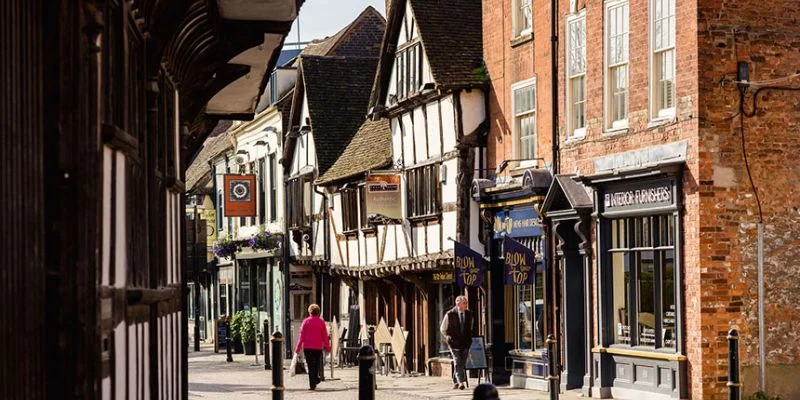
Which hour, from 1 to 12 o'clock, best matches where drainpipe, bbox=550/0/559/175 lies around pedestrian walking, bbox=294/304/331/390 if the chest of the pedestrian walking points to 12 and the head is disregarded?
The drainpipe is roughly at 4 o'clock from the pedestrian walking.

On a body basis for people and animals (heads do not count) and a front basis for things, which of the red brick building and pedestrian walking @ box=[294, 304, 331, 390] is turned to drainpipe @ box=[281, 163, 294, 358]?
the pedestrian walking

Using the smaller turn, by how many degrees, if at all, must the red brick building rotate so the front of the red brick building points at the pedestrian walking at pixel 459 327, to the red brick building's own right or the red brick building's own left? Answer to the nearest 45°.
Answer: approximately 90° to the red brick building's own right

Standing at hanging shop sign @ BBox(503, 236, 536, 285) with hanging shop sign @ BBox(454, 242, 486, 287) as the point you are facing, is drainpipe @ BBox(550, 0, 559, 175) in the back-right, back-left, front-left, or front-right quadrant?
back-right

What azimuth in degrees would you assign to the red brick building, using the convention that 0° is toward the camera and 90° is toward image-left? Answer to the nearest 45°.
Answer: approximately 45°

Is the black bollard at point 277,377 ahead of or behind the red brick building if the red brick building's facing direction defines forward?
ahead

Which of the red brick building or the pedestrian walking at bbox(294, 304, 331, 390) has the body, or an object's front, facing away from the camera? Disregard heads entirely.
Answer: the pedestrian walking

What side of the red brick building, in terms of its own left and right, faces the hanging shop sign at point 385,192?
right

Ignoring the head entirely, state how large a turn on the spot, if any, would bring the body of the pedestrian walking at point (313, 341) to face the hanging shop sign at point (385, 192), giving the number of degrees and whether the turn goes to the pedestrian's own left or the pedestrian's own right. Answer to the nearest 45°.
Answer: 0° — they already face it

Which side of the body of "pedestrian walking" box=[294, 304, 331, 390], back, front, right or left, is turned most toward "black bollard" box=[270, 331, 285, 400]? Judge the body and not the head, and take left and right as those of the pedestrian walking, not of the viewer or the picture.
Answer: back

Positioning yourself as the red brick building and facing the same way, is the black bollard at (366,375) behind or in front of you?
in front

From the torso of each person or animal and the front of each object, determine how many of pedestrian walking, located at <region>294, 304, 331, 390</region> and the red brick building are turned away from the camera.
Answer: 1

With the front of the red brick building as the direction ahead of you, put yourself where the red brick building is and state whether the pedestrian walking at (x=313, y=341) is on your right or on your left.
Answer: on your right

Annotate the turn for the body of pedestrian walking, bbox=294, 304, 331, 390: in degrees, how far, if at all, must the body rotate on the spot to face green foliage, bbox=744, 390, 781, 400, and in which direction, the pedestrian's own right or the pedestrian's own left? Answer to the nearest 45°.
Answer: approximately 135° to the pedestrian's own right

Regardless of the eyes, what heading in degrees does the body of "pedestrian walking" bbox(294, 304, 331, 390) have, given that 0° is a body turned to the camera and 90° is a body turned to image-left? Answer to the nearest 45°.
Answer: approximately 180°
